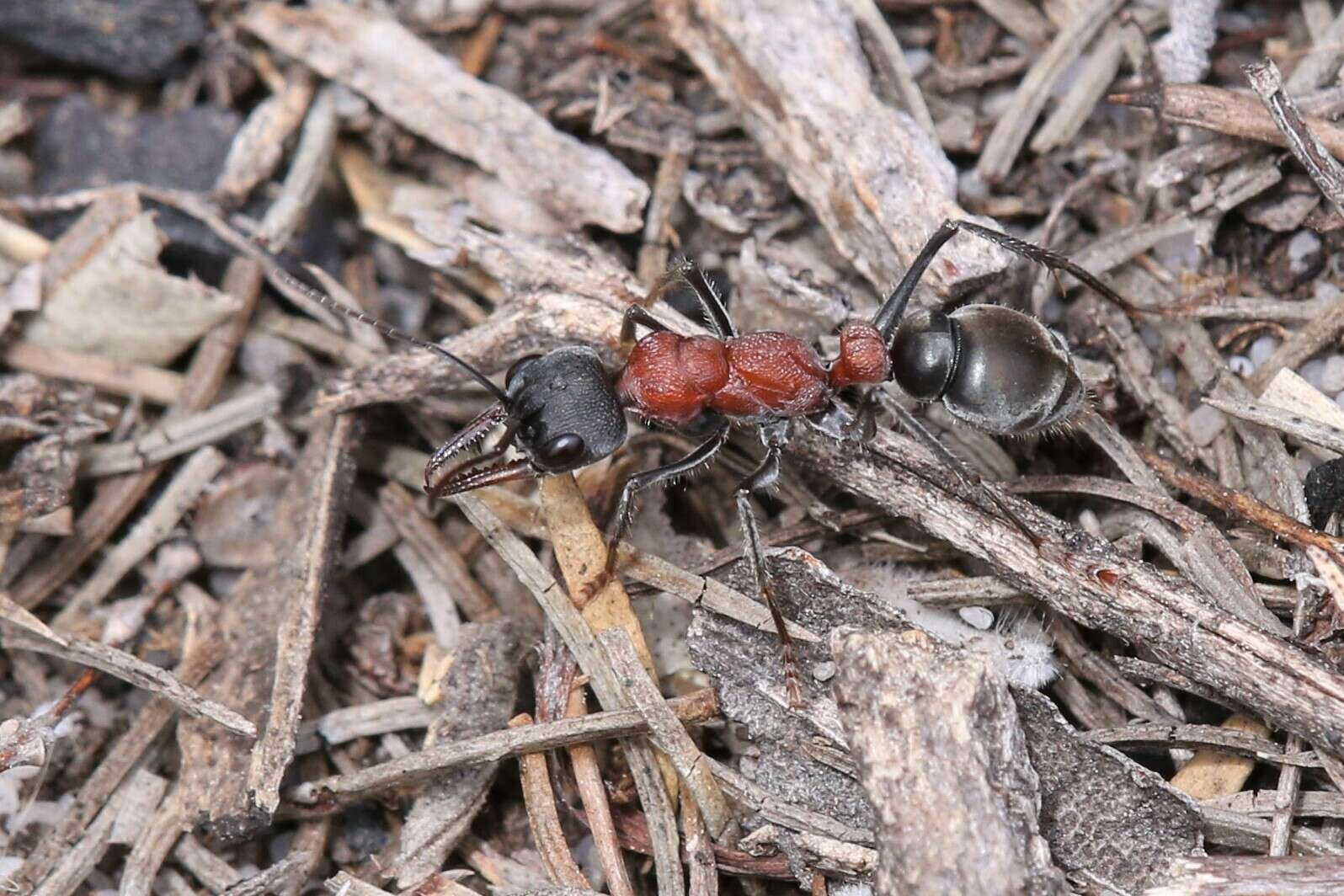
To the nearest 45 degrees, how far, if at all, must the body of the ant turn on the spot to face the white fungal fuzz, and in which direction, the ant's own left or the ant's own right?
approximately 135° to the ant's own left

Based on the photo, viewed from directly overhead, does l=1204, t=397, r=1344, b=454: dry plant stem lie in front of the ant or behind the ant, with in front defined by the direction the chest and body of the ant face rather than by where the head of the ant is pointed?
behind

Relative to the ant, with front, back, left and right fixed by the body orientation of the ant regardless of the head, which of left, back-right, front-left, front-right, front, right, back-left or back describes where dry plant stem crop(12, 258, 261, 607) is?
front

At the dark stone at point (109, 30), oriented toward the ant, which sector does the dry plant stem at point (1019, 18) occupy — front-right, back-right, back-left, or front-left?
front-left

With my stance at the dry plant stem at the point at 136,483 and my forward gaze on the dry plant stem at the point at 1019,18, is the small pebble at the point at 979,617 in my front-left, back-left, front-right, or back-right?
front-right

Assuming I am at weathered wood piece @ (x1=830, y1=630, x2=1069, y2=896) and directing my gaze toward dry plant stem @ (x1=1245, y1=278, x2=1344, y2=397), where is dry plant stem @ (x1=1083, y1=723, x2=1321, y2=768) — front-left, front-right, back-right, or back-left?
front-right

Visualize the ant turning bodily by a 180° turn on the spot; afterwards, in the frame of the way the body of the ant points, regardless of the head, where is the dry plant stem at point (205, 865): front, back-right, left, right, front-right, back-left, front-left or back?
back-right

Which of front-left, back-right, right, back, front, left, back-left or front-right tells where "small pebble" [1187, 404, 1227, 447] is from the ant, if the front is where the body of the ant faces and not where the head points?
back

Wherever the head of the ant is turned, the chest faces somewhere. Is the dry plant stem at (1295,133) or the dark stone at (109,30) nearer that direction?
the dark stone

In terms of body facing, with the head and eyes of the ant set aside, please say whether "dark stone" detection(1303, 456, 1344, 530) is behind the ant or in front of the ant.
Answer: behind

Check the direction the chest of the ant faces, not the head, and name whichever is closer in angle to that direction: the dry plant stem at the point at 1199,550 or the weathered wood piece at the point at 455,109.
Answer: the weathered wood piece

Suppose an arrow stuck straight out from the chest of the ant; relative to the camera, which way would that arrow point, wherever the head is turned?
to the viewer's left

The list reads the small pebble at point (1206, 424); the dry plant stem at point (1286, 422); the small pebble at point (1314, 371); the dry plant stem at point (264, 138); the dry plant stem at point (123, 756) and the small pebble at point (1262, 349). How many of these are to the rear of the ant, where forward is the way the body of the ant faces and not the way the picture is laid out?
4
